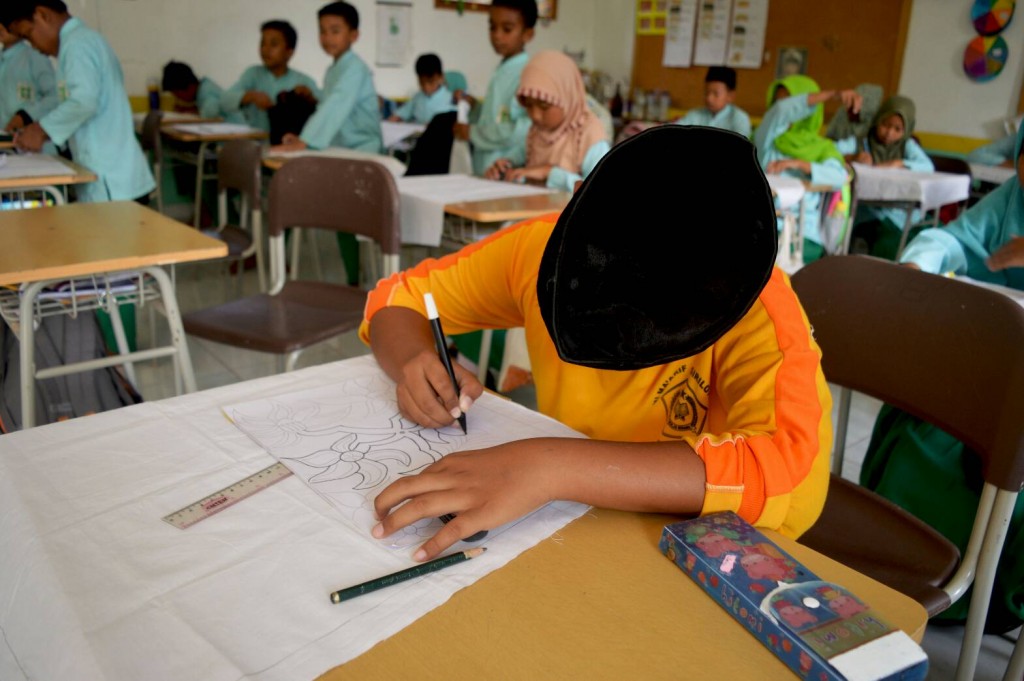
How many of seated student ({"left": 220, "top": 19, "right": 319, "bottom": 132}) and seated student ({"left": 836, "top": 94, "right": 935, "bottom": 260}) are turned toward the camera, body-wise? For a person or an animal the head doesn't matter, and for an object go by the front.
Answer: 2

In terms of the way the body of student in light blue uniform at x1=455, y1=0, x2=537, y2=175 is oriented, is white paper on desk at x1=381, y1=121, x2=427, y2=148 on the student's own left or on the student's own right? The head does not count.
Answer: on the student's own right

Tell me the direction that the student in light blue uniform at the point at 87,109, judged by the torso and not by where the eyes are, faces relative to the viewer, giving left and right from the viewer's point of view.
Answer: facing to the left of the viewer

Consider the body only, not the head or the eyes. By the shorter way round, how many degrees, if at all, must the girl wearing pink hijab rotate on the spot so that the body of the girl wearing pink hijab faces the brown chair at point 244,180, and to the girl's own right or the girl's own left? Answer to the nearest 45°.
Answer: approximately 45° to the girl's own right

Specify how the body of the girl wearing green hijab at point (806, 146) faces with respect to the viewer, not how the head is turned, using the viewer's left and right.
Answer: facing the viewer and to the left of the viewer

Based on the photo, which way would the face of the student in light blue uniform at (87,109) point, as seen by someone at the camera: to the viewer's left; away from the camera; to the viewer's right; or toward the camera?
to the viewer's left

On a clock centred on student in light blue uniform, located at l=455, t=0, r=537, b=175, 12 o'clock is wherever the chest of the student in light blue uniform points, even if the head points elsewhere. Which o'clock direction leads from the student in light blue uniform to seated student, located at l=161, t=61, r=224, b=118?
The seated student is roughly at 3 o'clock from the student in light blue uniform.

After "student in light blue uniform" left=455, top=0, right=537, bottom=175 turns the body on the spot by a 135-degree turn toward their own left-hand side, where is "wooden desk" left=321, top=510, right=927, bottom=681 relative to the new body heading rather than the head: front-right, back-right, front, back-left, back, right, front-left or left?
right

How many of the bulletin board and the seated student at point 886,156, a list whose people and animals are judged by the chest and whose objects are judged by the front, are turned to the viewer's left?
0
